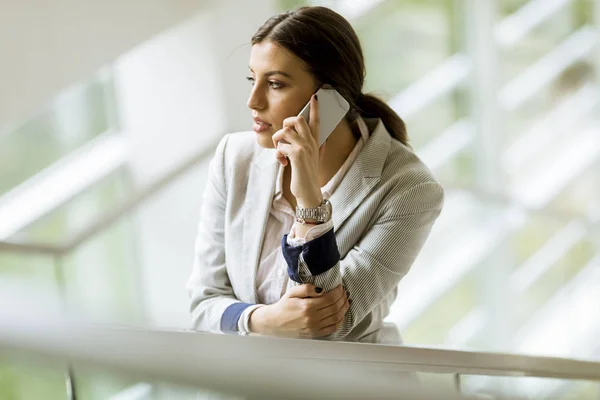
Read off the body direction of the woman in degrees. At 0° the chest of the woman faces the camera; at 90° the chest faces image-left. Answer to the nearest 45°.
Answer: approximately 45°

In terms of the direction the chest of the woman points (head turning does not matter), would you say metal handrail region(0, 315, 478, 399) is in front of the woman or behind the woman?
in front

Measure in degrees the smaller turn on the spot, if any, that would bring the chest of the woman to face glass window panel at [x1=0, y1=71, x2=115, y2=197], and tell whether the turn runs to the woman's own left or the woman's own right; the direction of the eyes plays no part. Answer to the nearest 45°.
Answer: approximately 90° to the woman's own right

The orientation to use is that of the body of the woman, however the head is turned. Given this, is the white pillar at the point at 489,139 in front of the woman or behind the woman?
behind

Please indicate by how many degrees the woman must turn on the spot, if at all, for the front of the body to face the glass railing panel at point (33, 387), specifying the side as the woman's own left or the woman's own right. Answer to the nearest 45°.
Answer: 0° — they already face it

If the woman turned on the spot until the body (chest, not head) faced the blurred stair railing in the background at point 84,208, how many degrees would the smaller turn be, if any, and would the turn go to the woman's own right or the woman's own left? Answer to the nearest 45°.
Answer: approximately 90° to the woman's own right
